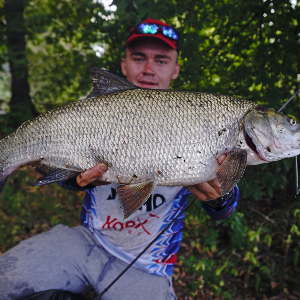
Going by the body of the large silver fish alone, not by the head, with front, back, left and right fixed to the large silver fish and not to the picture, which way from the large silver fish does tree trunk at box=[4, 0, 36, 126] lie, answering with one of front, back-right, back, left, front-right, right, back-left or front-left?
back-left

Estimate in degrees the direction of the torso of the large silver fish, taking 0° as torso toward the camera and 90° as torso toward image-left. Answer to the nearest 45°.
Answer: approximately 270°
